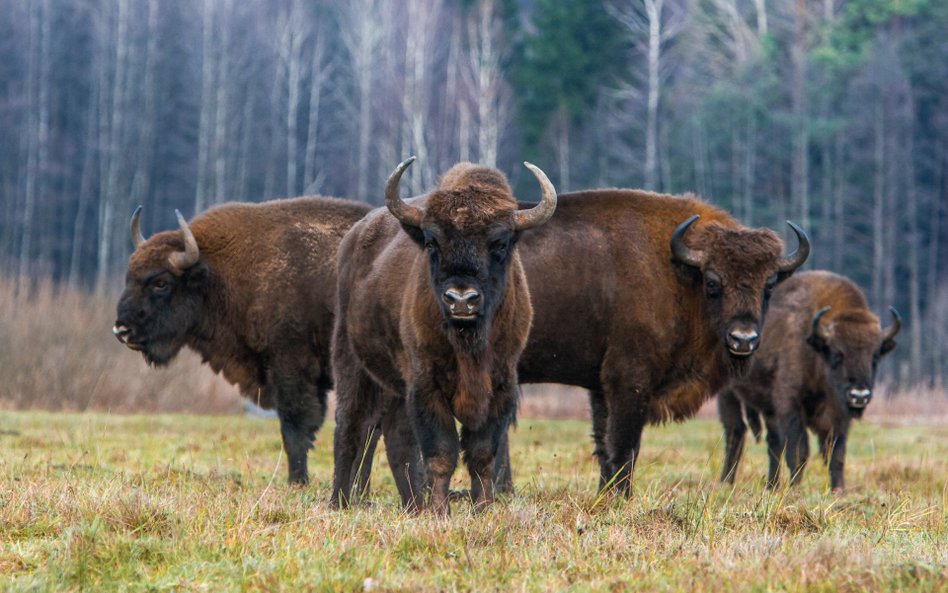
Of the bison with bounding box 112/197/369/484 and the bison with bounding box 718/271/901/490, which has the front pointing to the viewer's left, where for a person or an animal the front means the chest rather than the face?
the bison with bounding box 112/197/369/484

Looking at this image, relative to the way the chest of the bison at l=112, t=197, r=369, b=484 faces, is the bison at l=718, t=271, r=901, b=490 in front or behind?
behind

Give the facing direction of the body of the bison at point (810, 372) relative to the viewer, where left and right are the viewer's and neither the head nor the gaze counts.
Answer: facing the viewer and to the right of the viewer

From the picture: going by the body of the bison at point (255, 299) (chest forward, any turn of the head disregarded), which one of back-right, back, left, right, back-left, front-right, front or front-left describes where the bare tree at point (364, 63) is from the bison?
right

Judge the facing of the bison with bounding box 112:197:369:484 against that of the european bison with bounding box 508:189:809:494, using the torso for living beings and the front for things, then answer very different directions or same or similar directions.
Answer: very different directions

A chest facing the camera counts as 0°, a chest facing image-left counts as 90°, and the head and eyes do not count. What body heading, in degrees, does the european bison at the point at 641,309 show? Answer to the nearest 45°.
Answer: approximately 270°

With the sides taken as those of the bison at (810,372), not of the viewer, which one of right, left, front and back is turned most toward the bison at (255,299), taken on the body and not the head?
right

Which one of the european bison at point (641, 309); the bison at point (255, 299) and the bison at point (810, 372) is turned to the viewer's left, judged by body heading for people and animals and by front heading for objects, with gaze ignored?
the bison at point (255, 299)

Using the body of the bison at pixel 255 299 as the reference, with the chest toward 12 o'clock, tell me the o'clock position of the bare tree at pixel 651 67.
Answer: The bare tree is roughly at 4 o'clock from the bison.

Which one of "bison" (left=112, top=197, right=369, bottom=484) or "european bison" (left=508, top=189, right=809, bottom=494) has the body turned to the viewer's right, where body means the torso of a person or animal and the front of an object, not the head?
the european bison

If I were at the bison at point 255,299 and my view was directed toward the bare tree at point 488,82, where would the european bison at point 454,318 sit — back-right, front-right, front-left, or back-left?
back-right

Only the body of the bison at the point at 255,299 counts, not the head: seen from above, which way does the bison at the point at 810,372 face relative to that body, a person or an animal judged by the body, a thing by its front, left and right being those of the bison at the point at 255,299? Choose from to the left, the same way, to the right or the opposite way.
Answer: to the left

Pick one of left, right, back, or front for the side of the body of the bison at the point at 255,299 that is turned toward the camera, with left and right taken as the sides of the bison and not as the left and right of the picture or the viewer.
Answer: left

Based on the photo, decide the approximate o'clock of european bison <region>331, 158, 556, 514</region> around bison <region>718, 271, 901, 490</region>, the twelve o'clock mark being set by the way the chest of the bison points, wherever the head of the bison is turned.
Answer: The european bison is roughly at 2 o'clock from the bison.
